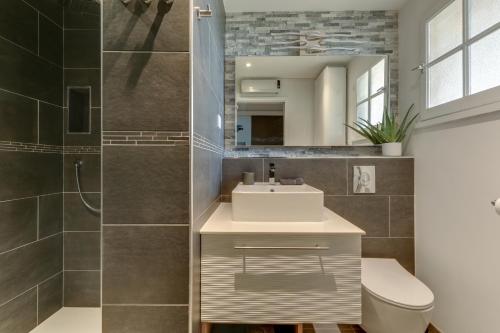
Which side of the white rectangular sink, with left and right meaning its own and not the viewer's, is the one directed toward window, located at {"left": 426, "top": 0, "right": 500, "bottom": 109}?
left

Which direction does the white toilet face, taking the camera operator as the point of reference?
facing the viewer and to the right of the viewer

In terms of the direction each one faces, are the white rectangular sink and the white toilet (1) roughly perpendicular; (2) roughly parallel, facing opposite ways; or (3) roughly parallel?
roughly parallel

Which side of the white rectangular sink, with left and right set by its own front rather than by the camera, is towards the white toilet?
left

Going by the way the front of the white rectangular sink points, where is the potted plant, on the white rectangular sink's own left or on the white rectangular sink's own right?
on the white rectangular sink's own left

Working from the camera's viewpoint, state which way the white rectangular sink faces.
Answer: facing the viewer

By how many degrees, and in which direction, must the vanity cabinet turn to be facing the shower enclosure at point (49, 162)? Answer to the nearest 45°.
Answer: approximately 90° to its right

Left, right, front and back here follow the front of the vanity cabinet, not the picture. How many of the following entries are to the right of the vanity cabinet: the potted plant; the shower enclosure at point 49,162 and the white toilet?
1

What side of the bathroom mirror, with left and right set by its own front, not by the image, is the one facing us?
front

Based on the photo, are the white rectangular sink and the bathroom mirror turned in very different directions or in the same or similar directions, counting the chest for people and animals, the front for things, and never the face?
same or similar directions

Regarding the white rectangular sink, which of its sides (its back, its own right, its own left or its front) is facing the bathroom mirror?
back

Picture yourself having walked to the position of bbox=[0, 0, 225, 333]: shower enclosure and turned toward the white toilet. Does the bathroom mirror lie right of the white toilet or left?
left
